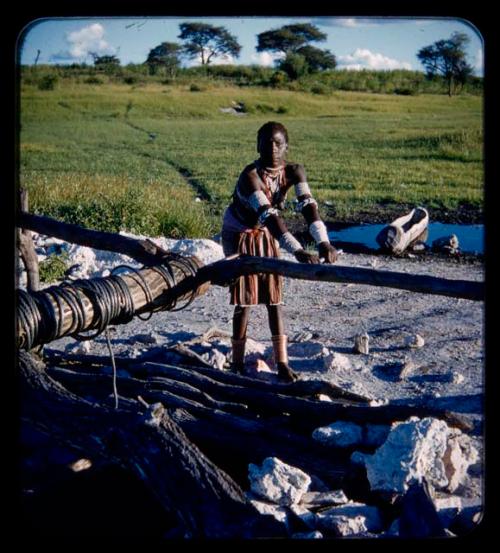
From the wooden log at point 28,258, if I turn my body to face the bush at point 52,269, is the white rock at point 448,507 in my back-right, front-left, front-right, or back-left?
back-right

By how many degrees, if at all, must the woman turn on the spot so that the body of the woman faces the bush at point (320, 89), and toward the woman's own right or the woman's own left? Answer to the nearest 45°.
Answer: approximately 135° to the woman's own left

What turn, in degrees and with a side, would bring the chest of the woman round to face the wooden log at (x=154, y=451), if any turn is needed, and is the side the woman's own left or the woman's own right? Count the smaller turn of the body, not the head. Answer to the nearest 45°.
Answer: approximately 45° to the woman's own right

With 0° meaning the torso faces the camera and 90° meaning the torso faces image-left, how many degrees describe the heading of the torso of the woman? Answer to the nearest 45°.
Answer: approximately 315°

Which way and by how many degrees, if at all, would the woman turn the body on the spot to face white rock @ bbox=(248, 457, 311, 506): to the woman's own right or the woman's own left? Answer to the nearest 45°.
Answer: approximately 45° to the woman's own right

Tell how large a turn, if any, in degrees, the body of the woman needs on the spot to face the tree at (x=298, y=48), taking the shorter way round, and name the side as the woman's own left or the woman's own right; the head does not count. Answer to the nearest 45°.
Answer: approximately 135° to the woman's own left

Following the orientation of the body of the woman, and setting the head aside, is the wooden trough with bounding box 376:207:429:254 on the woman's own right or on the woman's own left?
on the woman's own left
